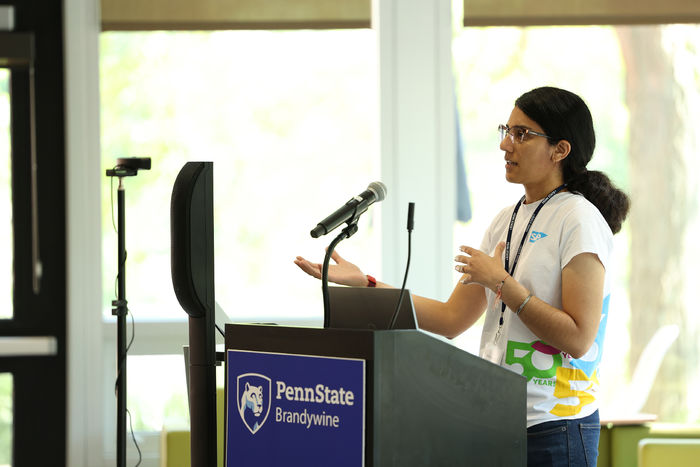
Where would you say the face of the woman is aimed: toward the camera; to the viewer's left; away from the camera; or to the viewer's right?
to the viewer's left

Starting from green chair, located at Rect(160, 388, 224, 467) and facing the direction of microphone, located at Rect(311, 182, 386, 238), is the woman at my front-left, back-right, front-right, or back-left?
front-left

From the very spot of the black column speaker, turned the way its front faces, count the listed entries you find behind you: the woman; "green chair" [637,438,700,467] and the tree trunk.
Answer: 3

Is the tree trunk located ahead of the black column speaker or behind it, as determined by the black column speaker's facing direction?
behind

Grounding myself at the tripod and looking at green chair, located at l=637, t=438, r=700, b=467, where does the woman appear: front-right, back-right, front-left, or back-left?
front-right
